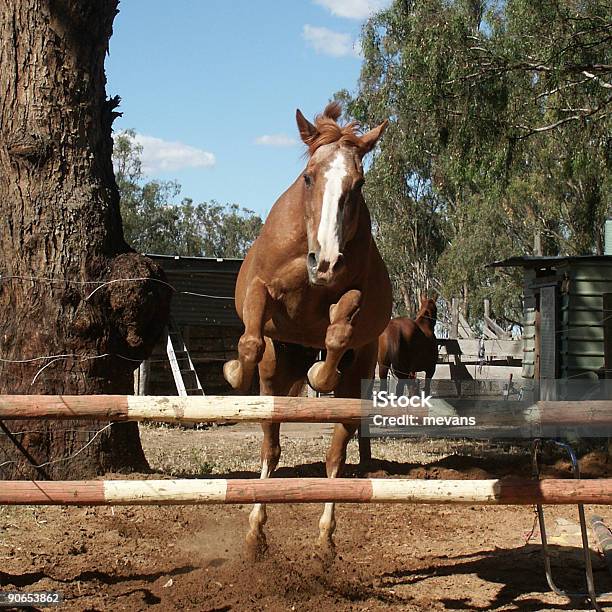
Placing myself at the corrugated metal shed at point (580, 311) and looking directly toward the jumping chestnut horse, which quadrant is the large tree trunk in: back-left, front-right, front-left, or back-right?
front-right

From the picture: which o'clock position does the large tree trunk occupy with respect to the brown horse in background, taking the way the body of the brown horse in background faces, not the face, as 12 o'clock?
The large tree trunk is roughly at 5 o'clock from the brown horse in background.

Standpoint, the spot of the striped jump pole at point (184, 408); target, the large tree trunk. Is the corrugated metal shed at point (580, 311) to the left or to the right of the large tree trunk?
right

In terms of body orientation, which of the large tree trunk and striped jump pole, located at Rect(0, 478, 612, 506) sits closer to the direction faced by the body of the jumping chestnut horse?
the striped jump pole

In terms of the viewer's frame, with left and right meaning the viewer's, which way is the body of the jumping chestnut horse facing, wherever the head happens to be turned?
facing the viewer

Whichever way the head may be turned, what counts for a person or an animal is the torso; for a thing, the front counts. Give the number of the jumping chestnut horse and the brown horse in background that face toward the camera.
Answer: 1

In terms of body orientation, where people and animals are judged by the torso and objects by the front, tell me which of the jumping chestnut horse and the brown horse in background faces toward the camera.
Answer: the jumping chestnut horse

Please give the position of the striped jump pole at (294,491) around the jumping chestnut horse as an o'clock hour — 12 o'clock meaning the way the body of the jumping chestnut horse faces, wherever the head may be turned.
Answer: The striped jump pole is roughly at 12 o'clock from the jumping chestnut horse.

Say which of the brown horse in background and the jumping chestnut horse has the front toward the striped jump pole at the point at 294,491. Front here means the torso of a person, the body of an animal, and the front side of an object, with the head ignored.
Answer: the jumping chestnut horse

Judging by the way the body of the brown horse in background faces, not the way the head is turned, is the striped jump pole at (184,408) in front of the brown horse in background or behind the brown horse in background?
behind

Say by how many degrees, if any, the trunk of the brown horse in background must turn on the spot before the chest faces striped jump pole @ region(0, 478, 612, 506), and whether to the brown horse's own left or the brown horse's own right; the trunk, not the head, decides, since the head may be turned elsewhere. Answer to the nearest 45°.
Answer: approximately 135° to the brown horse's own right

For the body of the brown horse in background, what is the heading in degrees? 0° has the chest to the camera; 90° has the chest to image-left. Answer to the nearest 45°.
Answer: approximately 225°

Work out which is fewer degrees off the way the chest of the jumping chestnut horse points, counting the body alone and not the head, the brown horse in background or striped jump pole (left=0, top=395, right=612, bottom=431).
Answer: the striped jump pole
